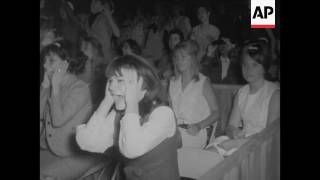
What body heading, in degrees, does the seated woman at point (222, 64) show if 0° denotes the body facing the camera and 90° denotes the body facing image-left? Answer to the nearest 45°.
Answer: approximately 0°

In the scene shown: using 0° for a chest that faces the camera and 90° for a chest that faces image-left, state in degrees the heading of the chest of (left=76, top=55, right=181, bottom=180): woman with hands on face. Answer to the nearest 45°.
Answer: approximately 45°

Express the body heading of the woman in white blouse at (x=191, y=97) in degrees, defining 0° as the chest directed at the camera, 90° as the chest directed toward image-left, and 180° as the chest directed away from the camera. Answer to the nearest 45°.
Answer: approximately 45°

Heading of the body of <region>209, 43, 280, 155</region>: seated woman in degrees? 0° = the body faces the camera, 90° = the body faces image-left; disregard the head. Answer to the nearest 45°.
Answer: approximately 45°

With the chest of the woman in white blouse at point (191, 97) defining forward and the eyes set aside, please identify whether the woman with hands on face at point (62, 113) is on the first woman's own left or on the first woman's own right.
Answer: on the first woman's own right
